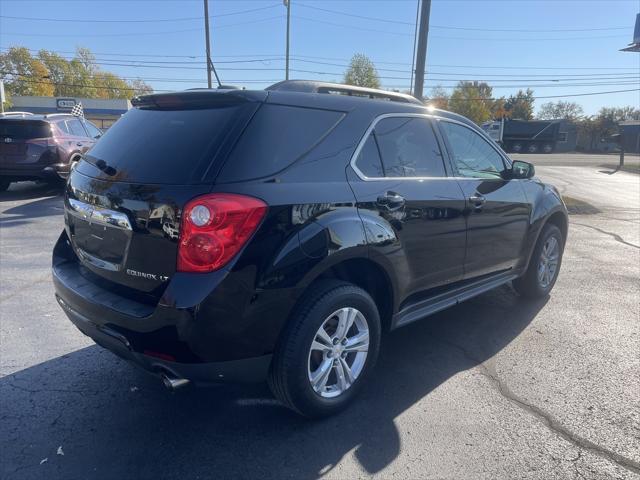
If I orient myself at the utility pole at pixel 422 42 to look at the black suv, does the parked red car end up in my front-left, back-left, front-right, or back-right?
front-right

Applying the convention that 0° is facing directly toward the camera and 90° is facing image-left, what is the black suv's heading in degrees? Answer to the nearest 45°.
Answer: approximately 225°

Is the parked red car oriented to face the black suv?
no

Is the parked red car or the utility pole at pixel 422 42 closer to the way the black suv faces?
the utility pole

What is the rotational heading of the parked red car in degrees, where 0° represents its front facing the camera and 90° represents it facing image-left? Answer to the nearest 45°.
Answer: approximately 225°

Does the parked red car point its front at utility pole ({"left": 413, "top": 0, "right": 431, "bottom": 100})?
no

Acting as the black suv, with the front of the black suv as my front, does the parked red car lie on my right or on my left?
on my left

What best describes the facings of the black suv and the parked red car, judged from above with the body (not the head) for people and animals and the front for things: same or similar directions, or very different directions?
same or similar directions

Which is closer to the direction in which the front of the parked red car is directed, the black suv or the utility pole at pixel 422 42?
the utility pole

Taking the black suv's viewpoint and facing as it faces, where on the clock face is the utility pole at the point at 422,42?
The utility pole is roughly at 11 o'clock from the black suv.

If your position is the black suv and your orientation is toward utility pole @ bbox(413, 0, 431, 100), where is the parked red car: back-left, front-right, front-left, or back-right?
front-left

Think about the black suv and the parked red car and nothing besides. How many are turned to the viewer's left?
0
